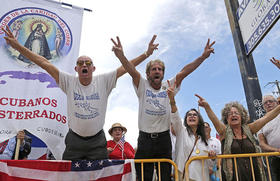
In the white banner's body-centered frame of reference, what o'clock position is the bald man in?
The bald man is roughly at 11 o'clock from the white banner.

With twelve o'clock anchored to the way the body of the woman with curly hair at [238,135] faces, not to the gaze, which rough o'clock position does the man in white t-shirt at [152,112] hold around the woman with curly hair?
The man in white t-shirt is roughly at 2 o'clock from the woman with curly hair.

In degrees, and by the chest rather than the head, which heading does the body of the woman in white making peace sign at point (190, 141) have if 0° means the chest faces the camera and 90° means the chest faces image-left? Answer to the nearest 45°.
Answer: approximately 0°

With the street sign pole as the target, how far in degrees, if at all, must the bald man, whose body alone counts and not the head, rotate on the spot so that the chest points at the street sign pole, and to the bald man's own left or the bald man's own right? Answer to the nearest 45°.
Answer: approximately 90° to the bald man's own left

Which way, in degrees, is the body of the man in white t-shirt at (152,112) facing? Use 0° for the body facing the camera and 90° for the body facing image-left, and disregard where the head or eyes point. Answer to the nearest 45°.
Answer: approximately 0°

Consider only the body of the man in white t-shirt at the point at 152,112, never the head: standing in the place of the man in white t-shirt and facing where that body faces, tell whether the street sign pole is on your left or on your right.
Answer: on your left

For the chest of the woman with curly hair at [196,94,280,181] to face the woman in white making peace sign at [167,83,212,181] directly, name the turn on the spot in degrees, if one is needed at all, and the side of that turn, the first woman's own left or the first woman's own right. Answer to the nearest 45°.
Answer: approximately 90° to the first woman's own right
